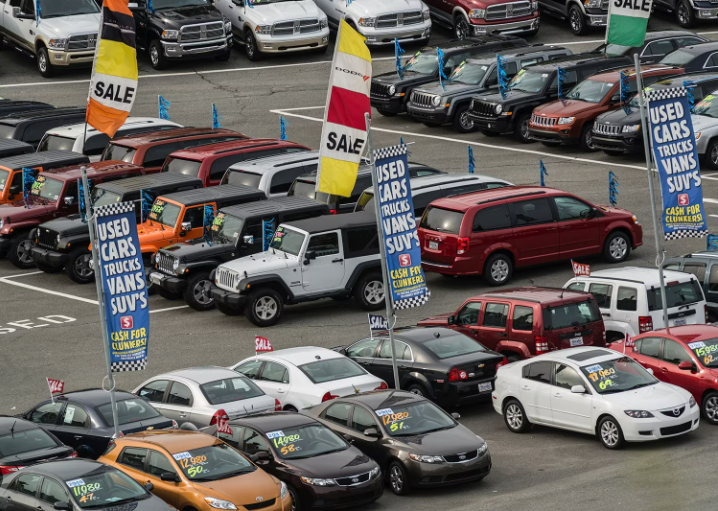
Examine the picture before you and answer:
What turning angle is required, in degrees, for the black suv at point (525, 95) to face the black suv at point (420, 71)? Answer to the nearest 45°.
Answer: approximately 90° to its right

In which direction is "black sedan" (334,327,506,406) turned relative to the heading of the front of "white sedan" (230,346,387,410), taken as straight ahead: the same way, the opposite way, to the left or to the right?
the same way

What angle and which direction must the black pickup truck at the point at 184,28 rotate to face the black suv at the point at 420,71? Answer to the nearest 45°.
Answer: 0° — it already faces it

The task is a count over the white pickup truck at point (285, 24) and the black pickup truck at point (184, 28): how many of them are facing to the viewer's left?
0

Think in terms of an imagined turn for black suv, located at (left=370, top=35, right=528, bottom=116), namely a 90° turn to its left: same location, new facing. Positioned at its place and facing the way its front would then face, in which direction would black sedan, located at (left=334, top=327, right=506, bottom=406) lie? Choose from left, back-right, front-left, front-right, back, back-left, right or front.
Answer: front-right

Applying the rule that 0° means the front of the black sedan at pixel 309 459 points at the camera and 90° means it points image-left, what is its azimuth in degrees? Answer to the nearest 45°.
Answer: approximately 315°

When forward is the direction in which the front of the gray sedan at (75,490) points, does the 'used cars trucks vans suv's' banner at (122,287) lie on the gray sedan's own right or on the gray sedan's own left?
on the gray sedan's own left

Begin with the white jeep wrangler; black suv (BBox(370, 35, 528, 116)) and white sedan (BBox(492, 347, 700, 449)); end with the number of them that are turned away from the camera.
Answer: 0

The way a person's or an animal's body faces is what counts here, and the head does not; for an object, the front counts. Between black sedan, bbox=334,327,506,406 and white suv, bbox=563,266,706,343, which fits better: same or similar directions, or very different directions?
same or similar directions

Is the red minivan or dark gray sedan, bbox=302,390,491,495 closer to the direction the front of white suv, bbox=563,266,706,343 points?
the red minivan

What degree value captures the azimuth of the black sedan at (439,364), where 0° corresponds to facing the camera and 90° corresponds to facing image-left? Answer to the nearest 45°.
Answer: approximately 135°

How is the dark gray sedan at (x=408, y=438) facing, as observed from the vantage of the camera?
facing the viewer and to the right of the viewer
